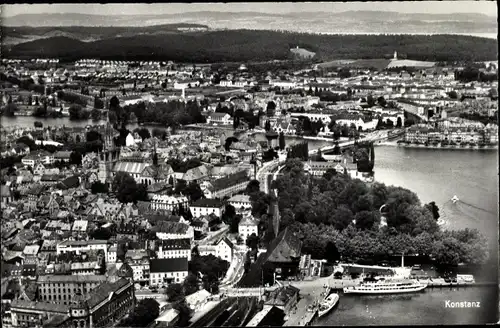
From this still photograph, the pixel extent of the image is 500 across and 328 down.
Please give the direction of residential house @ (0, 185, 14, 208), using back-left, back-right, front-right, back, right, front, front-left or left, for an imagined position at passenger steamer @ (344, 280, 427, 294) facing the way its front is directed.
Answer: back

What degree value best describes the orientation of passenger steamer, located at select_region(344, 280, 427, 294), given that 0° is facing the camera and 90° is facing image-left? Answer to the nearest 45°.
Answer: approximately 270°

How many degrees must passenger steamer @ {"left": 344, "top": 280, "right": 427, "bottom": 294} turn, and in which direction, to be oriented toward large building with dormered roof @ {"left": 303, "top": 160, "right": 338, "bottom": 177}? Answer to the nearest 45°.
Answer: approximately 90° to its left

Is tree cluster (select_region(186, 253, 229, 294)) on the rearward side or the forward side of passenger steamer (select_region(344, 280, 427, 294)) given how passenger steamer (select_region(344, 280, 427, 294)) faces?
on the rearward side

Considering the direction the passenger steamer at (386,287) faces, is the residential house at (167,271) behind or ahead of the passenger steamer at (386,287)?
behind

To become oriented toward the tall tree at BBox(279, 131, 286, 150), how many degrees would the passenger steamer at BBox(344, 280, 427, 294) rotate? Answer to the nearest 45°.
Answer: approximately 90° to its left

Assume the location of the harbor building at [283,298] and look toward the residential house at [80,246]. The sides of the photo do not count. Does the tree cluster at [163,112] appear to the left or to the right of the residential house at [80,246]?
right

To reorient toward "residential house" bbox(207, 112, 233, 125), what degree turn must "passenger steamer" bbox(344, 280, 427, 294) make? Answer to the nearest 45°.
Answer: approximately 135° to its left

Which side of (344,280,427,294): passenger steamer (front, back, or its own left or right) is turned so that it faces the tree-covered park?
left

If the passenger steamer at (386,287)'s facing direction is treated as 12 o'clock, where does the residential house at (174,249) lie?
The residential house is roughly at 6 o'clock from the passenger steamer.

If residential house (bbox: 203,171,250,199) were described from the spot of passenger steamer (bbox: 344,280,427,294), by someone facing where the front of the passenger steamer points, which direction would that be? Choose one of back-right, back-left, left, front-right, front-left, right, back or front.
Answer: back-left

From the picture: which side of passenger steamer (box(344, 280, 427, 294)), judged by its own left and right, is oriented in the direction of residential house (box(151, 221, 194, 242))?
back

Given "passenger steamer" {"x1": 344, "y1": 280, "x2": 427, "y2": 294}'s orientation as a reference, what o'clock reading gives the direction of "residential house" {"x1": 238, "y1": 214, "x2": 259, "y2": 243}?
The residential house is roughly at 7 o'clock from the passenger steamer.

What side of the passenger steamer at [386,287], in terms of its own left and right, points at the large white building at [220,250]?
back

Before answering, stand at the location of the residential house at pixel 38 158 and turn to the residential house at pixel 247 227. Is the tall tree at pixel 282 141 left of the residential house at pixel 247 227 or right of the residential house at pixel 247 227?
left
